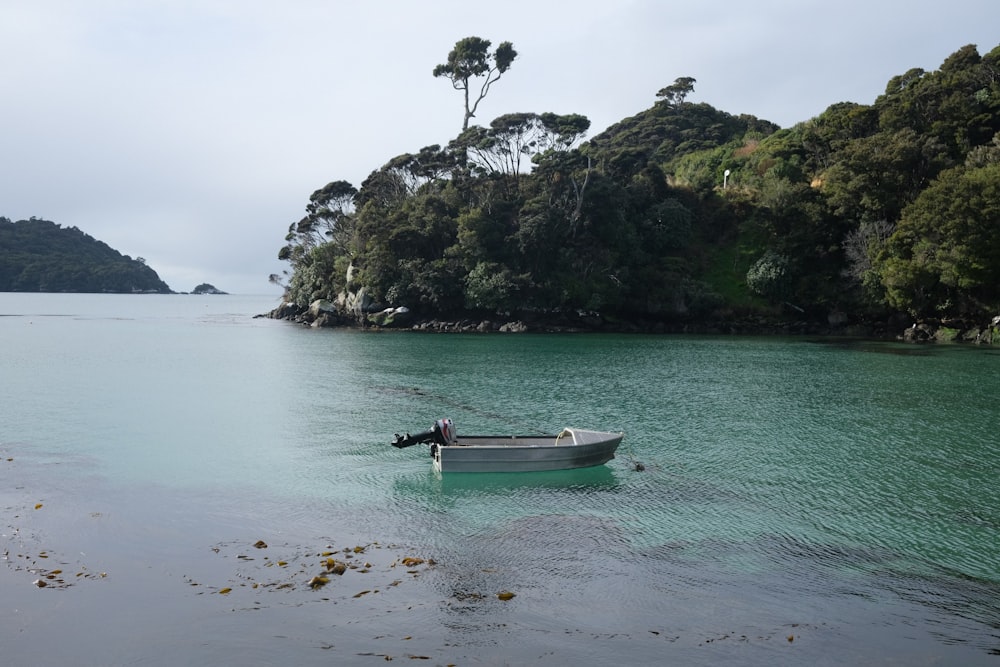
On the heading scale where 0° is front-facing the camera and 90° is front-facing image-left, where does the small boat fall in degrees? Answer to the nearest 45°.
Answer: approximately 270°
